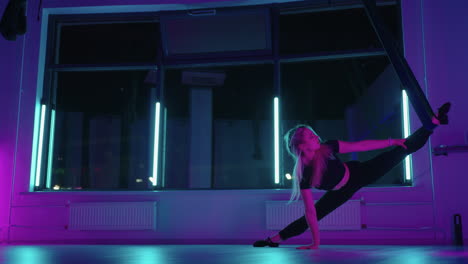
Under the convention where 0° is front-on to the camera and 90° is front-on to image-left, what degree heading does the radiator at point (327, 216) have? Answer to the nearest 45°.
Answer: approximately 0°

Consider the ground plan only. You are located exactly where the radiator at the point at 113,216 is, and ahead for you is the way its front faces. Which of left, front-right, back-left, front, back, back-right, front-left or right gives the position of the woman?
front-left

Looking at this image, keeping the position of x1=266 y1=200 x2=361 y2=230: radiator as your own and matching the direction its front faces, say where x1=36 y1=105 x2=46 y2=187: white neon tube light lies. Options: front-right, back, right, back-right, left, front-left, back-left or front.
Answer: right

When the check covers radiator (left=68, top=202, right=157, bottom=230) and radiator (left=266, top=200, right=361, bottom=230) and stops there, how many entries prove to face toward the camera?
2

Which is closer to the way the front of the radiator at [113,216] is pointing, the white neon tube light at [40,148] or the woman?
the woman
